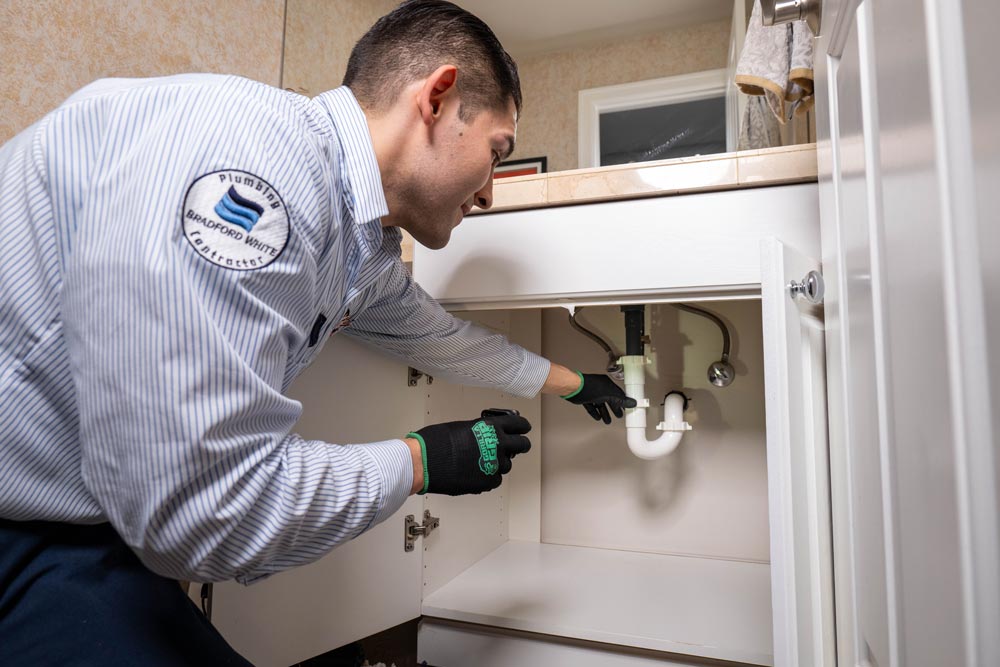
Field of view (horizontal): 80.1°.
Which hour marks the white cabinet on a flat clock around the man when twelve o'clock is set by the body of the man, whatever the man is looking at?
The white cabinet is roughly at 11 o'clock from the man.

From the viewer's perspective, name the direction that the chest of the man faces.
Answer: to the viewer's right

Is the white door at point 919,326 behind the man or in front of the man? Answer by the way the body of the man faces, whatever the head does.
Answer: in front

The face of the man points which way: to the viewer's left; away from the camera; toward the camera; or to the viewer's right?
to the viewer's right
